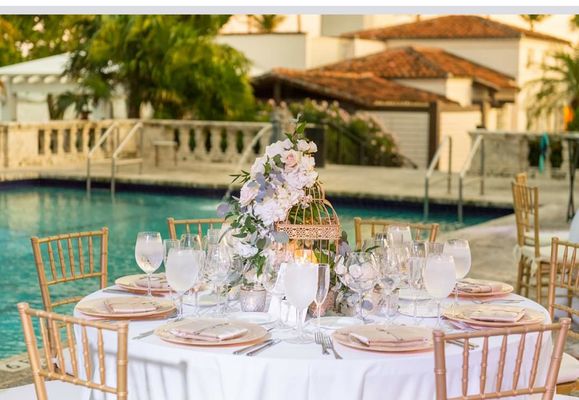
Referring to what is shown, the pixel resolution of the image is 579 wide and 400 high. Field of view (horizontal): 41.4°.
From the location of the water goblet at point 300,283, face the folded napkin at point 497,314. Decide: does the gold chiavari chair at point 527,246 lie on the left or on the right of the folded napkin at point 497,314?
left

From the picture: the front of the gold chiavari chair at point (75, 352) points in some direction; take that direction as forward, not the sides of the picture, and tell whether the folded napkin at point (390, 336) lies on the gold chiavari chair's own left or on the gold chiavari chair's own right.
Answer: on the gold chiavari chair's own right

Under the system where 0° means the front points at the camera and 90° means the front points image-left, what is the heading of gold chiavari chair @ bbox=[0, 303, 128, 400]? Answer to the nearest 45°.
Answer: approximately 225°

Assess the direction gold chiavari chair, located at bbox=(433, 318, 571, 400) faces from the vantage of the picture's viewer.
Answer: facing away from the viewer and to the left of the viewer

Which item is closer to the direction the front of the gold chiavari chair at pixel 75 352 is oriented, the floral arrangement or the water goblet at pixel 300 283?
the floral arrangement

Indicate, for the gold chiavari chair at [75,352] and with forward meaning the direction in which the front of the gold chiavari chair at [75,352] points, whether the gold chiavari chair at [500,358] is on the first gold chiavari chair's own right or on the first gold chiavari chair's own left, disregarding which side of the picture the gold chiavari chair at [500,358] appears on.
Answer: on the first gold chiavari chair's own right
